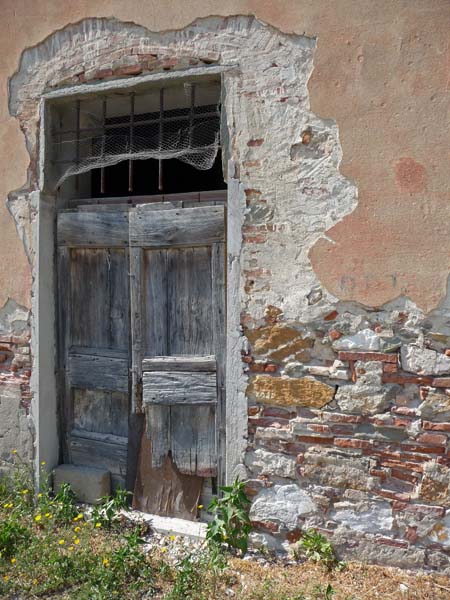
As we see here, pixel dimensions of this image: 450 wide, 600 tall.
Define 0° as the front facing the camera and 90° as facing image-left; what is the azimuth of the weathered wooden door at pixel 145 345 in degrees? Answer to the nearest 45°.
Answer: approximately 0°
